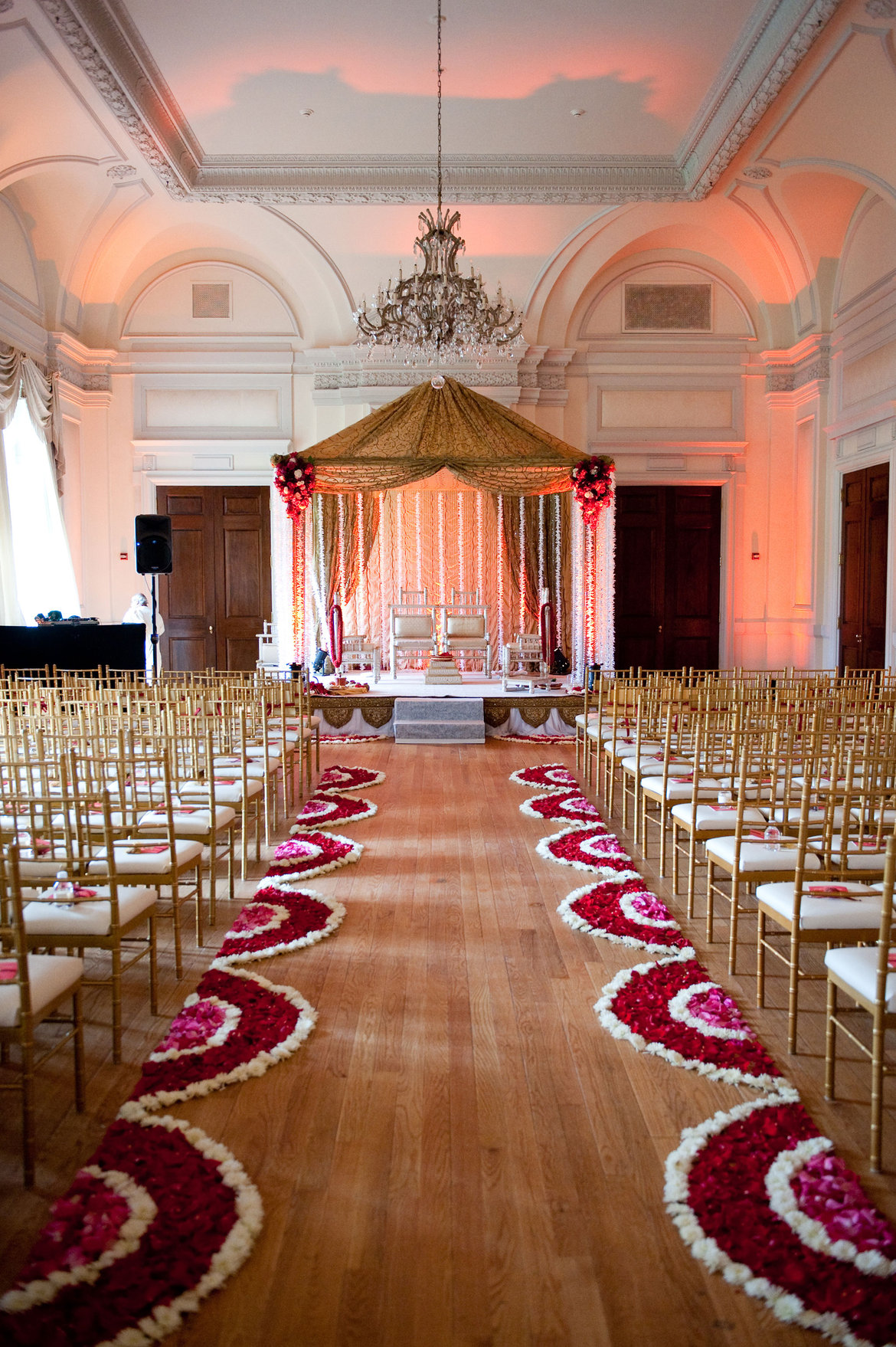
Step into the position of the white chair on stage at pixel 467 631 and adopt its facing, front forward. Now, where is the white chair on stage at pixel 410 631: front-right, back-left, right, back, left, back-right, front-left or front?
right

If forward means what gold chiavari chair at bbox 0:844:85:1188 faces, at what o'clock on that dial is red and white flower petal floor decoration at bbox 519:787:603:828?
The red and white flower petal floor decoration is roughly at 12 o'clock from the gold chiavari chair.

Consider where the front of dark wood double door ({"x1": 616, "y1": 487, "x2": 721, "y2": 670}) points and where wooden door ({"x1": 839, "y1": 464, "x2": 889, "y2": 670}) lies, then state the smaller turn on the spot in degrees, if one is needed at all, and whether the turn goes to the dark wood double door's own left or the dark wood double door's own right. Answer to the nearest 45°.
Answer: approximately 45° to the dark wood double door's own left

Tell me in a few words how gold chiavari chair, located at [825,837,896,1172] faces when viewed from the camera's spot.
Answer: facing away from the viewer and to the left of the viewer

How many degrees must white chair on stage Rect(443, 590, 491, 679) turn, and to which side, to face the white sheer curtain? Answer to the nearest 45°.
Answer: approximately 90° to its right

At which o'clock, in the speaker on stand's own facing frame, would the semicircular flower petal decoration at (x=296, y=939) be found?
The semicircular flower petal decoration is roughly at 12 o'clock from the speaker on stand.

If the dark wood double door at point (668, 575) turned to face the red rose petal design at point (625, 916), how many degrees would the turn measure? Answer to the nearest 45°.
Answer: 0° — it already faces it

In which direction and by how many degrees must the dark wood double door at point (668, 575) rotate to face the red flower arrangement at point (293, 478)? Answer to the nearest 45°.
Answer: approximately 45° to its right

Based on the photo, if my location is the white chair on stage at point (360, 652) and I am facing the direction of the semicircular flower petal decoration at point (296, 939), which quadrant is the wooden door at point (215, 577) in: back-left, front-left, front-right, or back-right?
back-right
